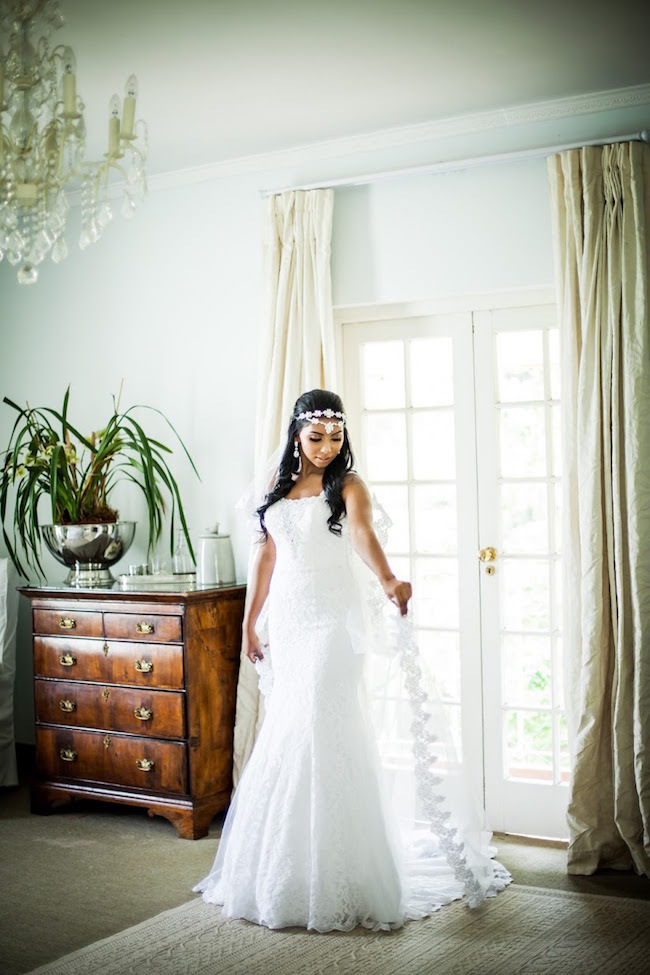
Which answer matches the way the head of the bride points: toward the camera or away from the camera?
toward the camera

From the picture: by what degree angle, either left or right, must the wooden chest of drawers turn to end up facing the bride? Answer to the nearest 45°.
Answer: approximately 90° to its left

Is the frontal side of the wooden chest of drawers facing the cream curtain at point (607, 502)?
no

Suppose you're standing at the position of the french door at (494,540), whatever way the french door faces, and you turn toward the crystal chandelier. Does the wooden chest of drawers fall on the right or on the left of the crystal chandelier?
right

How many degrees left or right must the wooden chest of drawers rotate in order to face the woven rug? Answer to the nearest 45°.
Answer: approximately 90° to its left

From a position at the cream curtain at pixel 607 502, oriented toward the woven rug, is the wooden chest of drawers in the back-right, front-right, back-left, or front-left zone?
front-right

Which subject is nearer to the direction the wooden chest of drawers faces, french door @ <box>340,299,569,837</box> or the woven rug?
the woven rug

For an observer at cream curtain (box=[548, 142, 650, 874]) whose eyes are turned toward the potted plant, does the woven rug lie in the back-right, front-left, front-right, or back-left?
front-left

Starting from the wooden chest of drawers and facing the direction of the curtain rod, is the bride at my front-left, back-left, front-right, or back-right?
front-right

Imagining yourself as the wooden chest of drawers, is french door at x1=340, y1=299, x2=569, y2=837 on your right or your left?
on your left

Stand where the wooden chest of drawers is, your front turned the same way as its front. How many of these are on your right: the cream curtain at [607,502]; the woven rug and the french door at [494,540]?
0

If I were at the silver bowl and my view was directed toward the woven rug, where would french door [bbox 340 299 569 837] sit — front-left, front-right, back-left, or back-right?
front-left

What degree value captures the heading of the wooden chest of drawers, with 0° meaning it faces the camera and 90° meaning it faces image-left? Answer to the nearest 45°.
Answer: approximately 45°

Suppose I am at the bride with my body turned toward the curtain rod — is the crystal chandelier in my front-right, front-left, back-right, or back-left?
back-left

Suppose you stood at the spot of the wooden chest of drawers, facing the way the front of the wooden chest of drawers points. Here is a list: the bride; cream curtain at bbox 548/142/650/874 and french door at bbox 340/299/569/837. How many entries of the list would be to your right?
0
